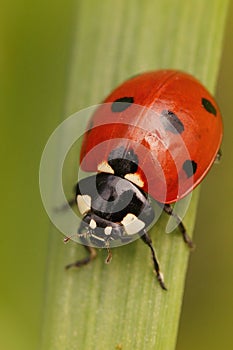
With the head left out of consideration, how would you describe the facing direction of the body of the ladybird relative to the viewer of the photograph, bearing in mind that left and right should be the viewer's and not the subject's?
facing the viewer and to the left of the viewer
